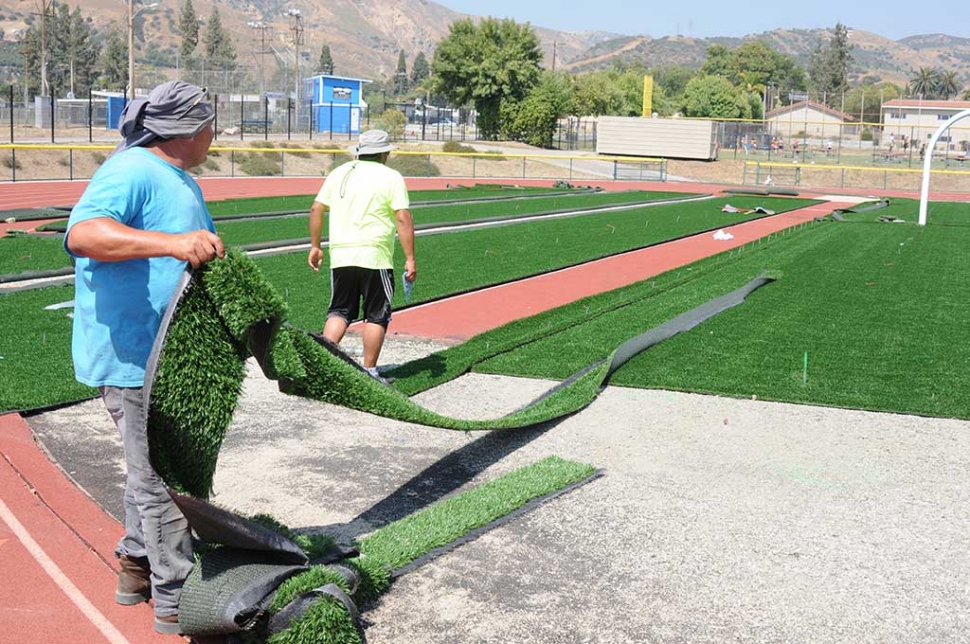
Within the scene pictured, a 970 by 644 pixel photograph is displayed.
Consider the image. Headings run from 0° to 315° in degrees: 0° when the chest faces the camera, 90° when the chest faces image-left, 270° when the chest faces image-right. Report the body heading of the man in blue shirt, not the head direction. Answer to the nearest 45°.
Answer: approximately 270°

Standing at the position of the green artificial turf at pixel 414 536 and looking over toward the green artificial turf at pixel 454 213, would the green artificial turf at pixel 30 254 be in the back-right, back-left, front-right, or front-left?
front-left

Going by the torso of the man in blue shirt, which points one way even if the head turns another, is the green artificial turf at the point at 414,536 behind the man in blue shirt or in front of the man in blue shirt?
in front

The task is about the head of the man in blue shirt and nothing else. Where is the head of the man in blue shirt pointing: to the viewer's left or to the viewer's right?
to the viewer's right

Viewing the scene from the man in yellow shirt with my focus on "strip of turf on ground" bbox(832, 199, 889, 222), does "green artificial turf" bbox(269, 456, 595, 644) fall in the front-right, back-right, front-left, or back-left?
back-right

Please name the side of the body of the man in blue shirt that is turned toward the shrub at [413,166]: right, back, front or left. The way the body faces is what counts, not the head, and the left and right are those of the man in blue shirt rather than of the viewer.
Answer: left

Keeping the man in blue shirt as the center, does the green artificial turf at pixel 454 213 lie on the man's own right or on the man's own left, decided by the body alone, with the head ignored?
on the man's own left

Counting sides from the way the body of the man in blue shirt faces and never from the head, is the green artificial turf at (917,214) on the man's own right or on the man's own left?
on the man's own left

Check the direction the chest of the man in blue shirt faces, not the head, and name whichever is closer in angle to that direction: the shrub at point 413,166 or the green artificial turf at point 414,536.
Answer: the green artificial turf

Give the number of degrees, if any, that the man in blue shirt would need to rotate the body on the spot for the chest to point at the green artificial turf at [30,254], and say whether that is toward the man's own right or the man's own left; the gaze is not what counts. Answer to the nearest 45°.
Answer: approximately 90° to the man's own left
